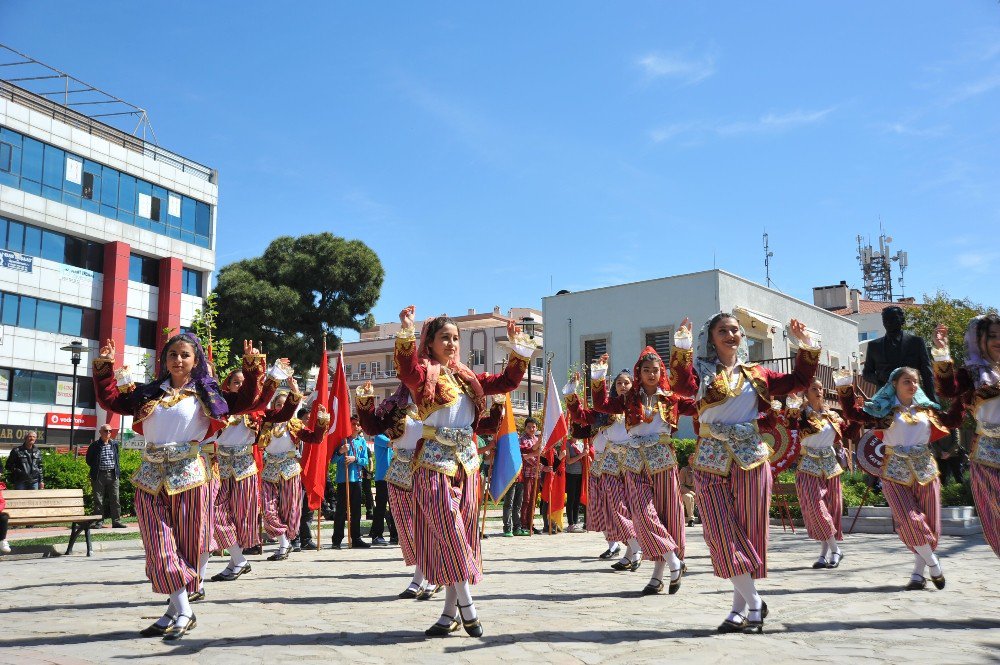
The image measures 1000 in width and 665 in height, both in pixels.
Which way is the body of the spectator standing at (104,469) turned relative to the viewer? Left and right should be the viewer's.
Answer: facing the viewer and to the right of the viewer

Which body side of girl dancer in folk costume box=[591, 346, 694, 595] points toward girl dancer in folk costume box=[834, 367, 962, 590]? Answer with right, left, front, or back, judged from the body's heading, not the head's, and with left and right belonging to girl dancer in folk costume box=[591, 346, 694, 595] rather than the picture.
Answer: left

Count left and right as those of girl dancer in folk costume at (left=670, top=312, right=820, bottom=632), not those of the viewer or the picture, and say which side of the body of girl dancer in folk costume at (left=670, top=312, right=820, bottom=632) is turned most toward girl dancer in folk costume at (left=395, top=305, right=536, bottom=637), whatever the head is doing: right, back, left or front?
right

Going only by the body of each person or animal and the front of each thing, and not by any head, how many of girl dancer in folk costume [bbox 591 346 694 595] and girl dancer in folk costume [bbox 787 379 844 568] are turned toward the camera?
2

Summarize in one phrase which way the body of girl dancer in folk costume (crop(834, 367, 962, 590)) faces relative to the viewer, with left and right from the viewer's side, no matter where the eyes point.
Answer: facing the viewer

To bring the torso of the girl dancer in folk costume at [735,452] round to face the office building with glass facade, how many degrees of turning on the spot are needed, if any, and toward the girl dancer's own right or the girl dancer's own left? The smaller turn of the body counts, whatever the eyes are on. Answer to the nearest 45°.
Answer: approximately 135° to the girl dancer's own right
